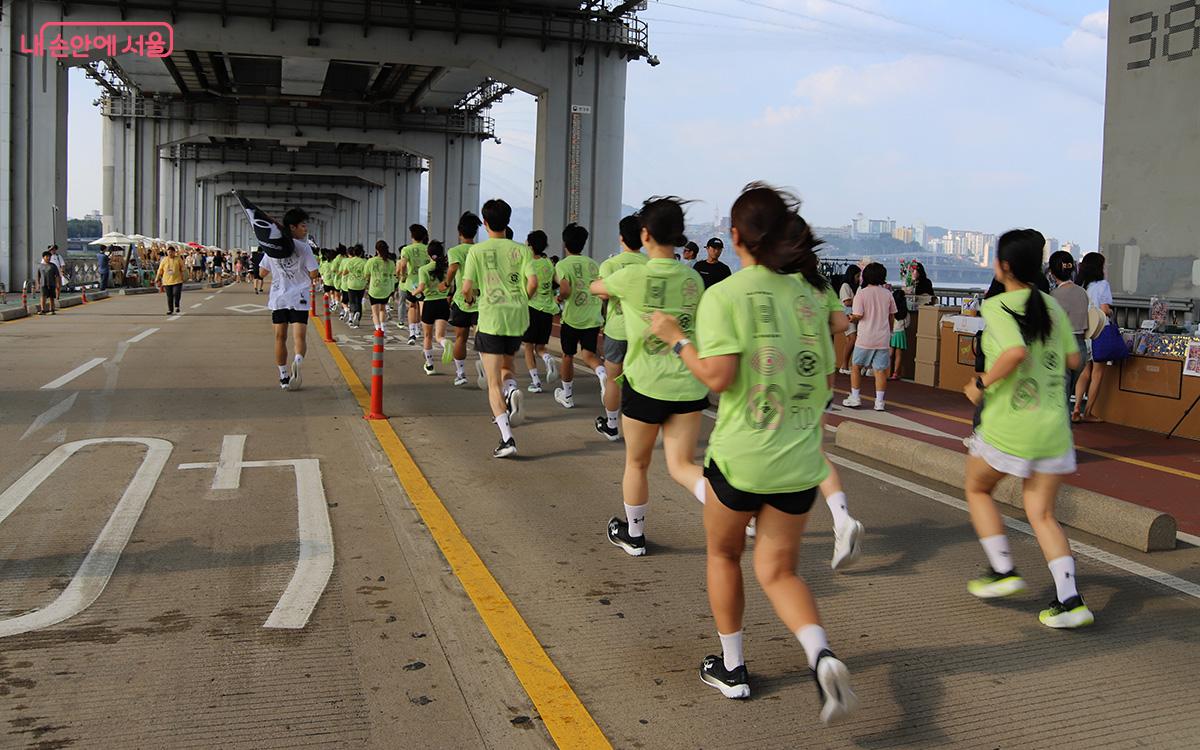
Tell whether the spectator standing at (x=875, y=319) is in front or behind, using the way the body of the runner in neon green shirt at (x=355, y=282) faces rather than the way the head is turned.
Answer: behind

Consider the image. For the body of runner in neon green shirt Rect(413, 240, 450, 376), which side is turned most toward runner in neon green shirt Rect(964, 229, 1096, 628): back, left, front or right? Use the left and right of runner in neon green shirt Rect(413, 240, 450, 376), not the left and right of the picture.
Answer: back

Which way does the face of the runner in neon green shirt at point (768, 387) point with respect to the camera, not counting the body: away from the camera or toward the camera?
away from the camera

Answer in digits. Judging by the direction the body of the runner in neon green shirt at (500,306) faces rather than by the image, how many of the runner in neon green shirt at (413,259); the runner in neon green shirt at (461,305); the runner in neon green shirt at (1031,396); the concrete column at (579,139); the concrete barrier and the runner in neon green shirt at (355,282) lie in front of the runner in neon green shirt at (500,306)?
4

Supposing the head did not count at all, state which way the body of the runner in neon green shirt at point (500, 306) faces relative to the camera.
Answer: away from the camera

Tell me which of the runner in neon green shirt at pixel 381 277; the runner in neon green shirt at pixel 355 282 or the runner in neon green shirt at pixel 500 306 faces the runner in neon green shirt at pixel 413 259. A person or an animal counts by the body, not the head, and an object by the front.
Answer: the runner in neon green shirt at pixel 500 306

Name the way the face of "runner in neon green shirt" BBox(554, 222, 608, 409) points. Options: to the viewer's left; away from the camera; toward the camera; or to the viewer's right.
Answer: away from the camera

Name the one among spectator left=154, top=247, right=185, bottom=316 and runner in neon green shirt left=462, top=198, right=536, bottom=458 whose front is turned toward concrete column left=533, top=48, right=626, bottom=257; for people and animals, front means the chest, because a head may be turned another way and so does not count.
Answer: the runner in neon green shirt

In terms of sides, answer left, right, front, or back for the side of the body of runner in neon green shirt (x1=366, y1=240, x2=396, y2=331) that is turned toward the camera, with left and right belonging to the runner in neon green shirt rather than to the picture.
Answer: back

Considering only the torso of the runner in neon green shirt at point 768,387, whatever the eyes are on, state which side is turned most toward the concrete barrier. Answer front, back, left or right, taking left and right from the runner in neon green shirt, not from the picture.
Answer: right

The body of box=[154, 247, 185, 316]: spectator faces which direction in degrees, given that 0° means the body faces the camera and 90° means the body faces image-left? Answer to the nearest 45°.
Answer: approximately 0°

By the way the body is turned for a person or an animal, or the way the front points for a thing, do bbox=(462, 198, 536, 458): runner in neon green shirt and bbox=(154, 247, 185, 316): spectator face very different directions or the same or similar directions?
very different directions

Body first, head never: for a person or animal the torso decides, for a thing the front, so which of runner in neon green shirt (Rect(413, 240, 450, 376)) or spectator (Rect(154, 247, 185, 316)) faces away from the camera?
the runner in neon green shirt

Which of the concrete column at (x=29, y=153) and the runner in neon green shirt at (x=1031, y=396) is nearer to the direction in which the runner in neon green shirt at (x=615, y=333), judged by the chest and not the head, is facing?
the concrete column

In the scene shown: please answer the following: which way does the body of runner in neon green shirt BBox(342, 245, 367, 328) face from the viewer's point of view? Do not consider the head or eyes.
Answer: away from the camera
